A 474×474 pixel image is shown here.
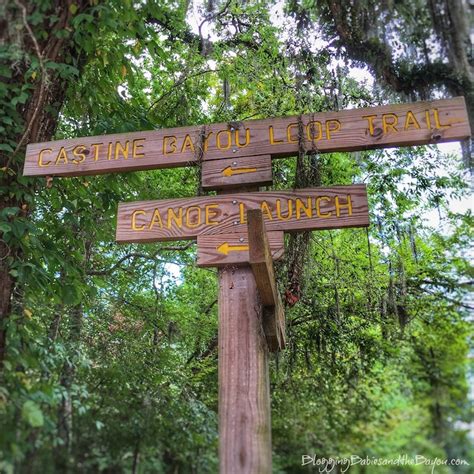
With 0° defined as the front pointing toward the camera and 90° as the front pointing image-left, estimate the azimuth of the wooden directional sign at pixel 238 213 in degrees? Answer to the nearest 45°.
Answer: approximately 0°

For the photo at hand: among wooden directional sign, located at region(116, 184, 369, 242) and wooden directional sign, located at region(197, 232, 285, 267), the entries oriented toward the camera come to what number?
2
